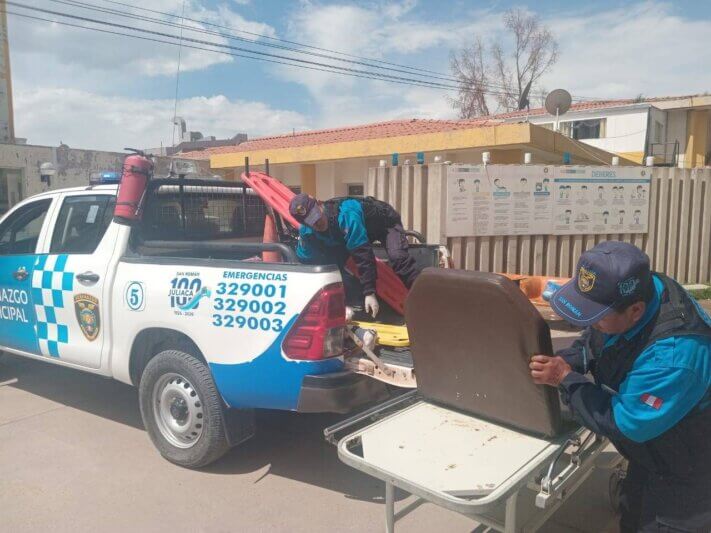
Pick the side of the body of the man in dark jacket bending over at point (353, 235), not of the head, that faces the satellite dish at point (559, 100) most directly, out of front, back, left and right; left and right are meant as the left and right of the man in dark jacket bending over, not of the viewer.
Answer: back

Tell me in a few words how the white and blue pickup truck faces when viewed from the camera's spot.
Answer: facing away from the viewer and to the left of the viewer

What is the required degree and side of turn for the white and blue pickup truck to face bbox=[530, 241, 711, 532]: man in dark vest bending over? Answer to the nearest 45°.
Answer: approximately 180°

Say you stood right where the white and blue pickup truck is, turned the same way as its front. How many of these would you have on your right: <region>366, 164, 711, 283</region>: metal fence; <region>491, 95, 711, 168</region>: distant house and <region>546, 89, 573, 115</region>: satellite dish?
3

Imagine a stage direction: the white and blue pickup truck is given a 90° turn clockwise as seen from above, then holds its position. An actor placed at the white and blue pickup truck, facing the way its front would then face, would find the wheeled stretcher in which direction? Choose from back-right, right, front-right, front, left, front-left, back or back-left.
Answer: right

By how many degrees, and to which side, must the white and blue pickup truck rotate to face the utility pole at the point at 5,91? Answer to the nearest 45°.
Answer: approximately 45° to its right
